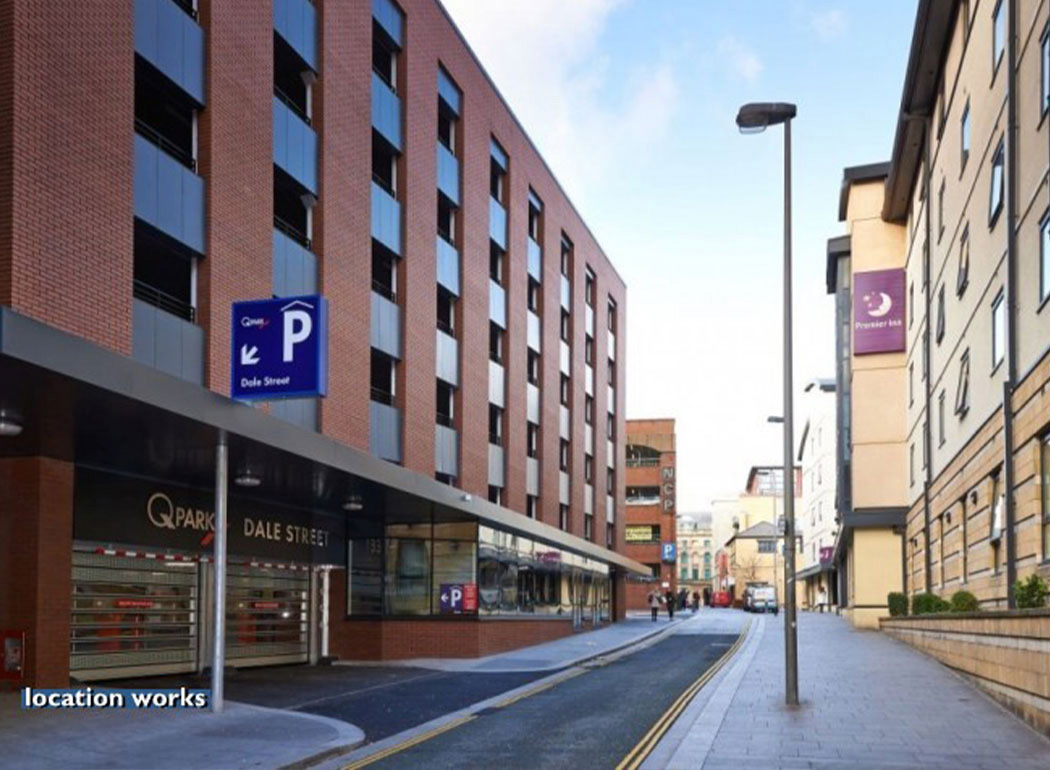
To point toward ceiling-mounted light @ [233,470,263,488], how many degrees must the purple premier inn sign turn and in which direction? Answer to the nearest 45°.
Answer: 0° — it already faces it

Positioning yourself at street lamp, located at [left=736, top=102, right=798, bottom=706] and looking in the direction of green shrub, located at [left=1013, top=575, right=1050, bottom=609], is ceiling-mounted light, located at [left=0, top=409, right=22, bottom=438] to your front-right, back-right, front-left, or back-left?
back-right

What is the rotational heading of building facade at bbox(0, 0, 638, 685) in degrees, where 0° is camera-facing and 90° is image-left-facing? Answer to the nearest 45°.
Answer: approximately 315°

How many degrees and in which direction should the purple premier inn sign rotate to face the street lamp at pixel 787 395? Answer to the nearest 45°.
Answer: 0° — it already faces it
